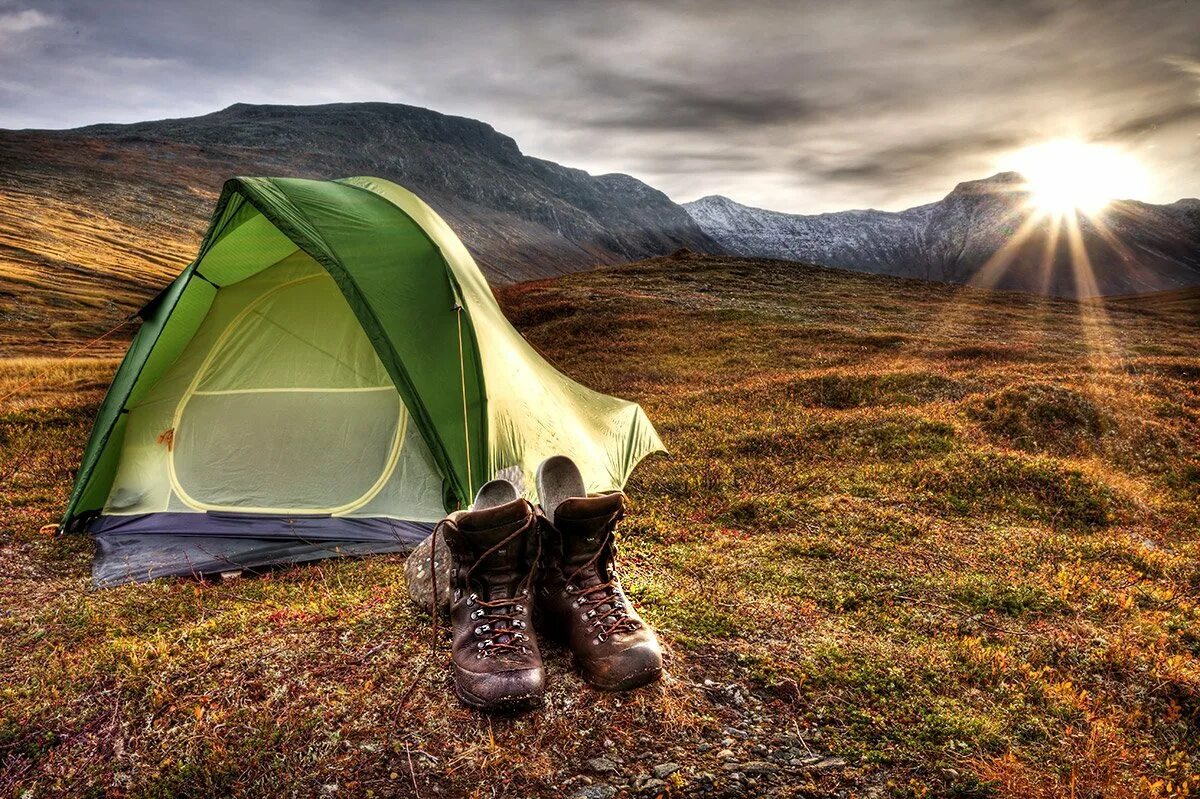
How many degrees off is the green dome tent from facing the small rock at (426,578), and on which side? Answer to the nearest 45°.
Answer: approximately 45° to its left

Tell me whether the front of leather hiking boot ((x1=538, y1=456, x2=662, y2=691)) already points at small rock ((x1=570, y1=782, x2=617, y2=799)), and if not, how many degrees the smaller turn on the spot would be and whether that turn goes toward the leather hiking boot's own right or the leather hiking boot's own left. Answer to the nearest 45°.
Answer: approximately 45° to the leather hiking boot's own right

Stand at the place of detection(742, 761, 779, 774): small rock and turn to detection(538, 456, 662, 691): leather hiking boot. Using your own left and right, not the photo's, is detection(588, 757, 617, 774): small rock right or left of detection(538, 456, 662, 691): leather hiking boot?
left

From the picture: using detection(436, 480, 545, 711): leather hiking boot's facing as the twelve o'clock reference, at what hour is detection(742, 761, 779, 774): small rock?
The small rock is roughly at 10 o'clock from the leather hiking boot.

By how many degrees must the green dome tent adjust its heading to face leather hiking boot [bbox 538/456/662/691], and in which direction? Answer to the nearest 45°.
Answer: approximately 45° to its left

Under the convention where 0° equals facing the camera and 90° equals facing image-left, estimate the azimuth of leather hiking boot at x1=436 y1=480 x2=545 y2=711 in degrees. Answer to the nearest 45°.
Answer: approximately 0°

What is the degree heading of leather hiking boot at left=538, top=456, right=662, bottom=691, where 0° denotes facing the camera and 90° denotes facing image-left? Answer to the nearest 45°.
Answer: approximately 315°
